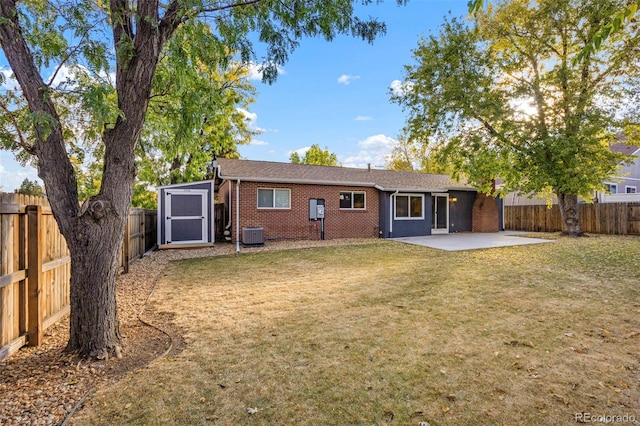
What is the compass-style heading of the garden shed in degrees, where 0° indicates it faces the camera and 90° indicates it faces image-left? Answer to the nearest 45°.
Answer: approximately 0°

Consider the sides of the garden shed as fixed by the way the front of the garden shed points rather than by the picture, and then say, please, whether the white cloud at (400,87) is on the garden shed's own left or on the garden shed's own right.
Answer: on the garden shed's own left

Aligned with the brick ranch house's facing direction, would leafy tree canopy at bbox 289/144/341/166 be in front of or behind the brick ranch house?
in front

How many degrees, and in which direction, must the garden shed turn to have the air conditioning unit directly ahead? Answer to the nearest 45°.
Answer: approximately 90° to its left

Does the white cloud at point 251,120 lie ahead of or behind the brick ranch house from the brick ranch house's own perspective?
ahead

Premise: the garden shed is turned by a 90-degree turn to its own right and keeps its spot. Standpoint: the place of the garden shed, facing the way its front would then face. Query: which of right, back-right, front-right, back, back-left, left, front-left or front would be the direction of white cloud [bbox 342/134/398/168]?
back-right

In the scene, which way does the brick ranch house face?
away from the camera

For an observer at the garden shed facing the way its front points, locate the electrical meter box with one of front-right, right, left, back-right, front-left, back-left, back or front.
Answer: left

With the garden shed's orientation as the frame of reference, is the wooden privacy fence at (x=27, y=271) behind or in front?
in front

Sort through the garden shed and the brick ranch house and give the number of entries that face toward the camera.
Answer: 1

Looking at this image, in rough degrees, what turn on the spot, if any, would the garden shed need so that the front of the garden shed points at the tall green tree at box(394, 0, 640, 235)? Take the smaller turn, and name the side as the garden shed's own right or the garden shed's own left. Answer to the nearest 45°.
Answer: approximately 90° to the garden shed's own left
